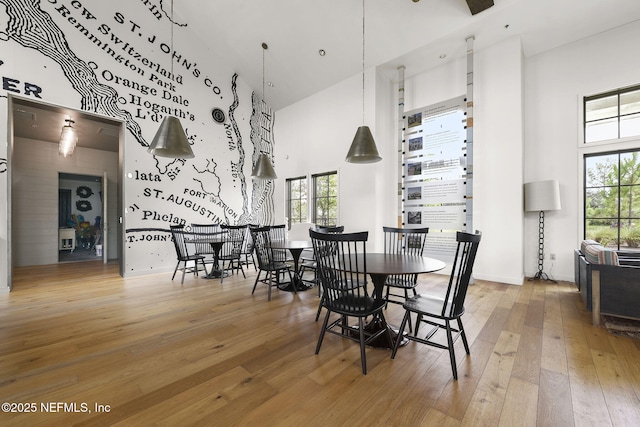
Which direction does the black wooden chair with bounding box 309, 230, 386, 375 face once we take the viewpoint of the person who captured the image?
facing away from the viewer and to the right of the viewer

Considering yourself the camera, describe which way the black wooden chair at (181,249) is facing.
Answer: facing away from the viewer and to the right of the viewer

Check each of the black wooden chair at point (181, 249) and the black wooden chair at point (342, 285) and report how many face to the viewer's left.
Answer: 0

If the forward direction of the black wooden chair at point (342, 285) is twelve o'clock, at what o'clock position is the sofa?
The sofa is roughly at 1 o'clock from the black wooden chair.

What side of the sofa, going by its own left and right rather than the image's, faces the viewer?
right

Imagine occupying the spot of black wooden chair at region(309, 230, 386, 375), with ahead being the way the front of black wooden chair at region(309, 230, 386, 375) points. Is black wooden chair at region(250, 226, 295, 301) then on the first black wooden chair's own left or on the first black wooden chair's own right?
on the first black wooden chair's own left
